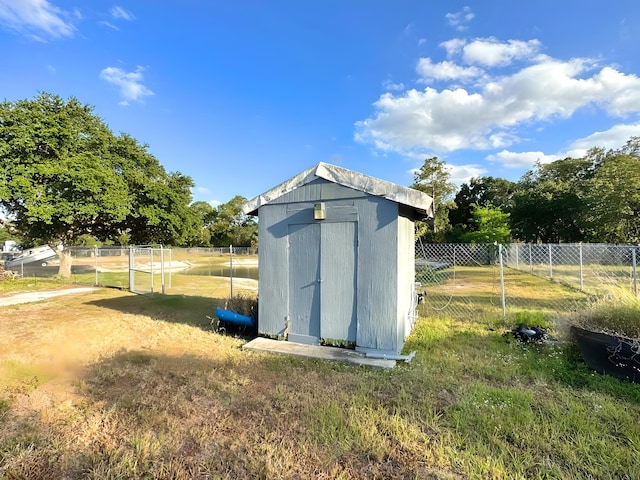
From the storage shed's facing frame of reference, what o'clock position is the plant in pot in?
The plant in pot is roughly at 10 o'clock from the storage shed.

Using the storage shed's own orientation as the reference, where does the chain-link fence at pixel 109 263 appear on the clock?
The chain-link fence is roughly at 3 o'clock from the storage shed.

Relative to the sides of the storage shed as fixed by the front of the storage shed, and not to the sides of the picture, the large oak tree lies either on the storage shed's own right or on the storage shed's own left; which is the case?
on the storage shed's own right

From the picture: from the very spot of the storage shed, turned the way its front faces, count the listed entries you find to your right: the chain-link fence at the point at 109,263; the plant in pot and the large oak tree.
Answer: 2

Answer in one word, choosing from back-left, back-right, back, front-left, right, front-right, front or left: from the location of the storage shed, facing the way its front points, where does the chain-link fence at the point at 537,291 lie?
back

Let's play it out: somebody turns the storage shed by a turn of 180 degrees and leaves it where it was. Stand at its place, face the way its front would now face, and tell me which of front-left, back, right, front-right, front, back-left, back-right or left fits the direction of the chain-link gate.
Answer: left

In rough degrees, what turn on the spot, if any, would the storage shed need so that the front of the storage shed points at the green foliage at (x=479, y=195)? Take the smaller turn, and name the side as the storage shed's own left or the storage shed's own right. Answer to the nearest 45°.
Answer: approximately 180°

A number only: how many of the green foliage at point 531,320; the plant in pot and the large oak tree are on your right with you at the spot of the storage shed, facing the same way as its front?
1

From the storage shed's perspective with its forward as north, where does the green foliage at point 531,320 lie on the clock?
The green foliage is roughly at 7 o'clock from the storage shed.

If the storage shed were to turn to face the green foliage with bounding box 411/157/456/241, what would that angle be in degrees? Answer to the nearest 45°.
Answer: approximately 135° to its right

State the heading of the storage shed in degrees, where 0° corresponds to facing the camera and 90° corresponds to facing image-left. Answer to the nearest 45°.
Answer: approximately 45°

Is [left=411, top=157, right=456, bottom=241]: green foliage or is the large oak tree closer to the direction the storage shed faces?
the large oak tree
